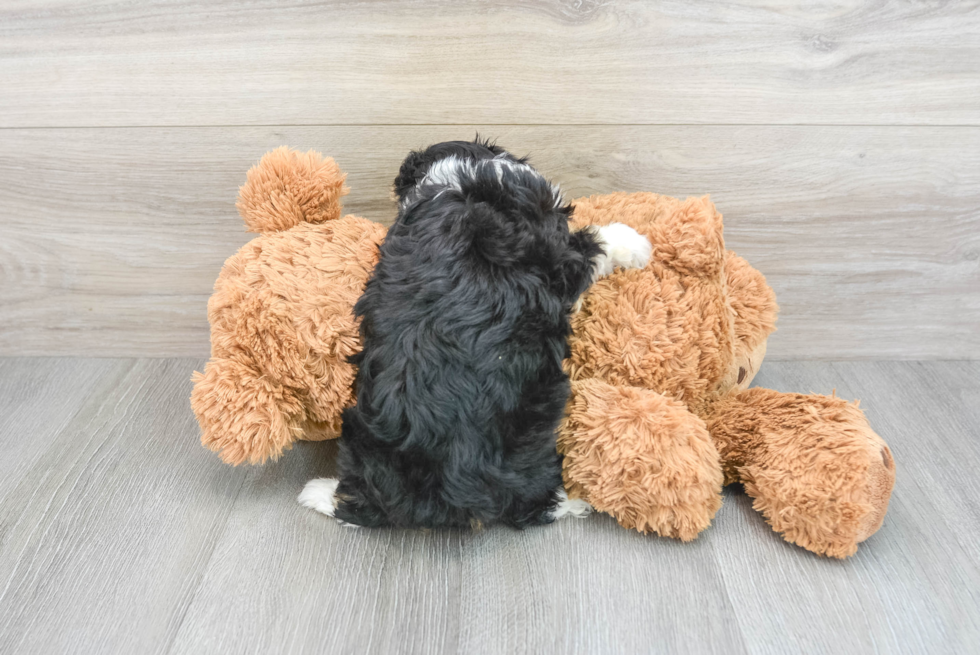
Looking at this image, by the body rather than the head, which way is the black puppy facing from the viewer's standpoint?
away from the camera
